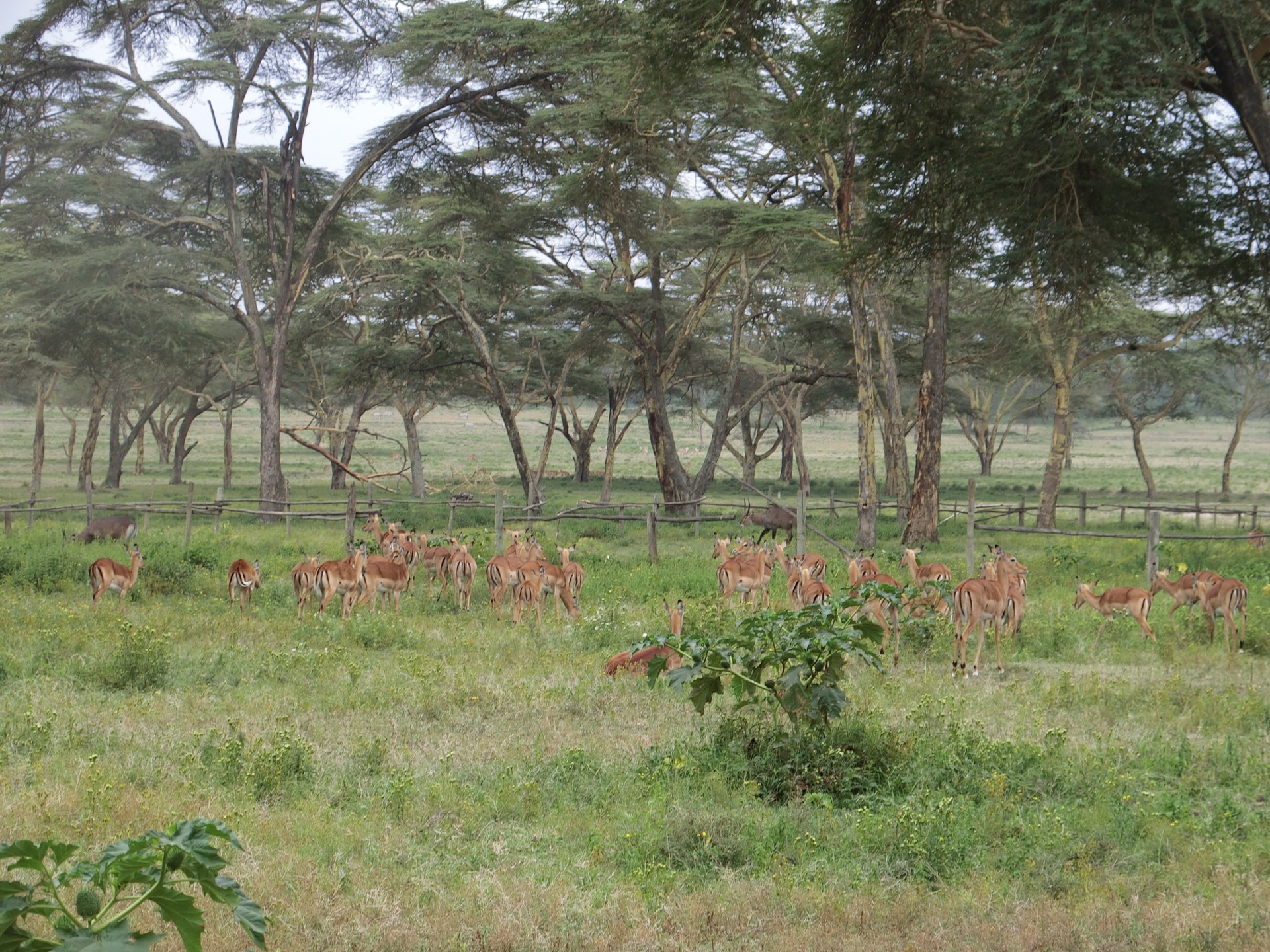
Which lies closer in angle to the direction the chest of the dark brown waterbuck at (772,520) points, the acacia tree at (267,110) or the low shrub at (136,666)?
the acacia tree

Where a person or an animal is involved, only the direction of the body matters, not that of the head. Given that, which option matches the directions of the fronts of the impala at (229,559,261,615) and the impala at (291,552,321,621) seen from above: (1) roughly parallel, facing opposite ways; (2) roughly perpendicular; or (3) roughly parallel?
roughly parallel

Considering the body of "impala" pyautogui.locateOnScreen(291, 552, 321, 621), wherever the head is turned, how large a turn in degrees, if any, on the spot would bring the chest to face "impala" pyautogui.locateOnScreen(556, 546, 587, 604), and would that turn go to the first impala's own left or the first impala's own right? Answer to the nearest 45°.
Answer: approximately 45° to the first impala's own right

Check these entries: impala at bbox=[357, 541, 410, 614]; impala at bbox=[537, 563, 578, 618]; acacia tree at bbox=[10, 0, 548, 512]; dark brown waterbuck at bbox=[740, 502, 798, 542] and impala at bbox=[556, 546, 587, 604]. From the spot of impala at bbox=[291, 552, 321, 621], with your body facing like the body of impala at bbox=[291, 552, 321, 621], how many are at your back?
0

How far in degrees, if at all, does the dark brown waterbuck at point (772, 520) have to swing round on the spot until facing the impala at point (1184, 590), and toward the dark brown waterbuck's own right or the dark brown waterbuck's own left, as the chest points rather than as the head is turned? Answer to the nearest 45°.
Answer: approximately 90° to the dark brown waterbuck's own left

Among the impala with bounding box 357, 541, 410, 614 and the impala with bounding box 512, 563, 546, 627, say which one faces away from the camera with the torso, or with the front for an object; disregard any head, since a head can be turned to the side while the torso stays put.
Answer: the impala with bounding box 512, 563, 546, 627

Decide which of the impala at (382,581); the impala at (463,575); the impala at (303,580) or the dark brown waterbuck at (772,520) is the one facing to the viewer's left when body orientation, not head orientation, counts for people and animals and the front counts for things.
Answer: the dark brown waterbuck

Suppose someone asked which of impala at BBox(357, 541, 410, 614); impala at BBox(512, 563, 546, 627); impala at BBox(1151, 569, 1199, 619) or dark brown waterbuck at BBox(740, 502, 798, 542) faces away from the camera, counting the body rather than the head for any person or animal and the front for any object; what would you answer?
impala at BBox(512, 563, 546, 627)

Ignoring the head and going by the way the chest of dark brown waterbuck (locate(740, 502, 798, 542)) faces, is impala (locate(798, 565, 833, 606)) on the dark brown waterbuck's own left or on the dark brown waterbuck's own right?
on the dark brown waterbuck's own left

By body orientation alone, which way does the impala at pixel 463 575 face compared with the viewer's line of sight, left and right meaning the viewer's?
facing away from the viewer
